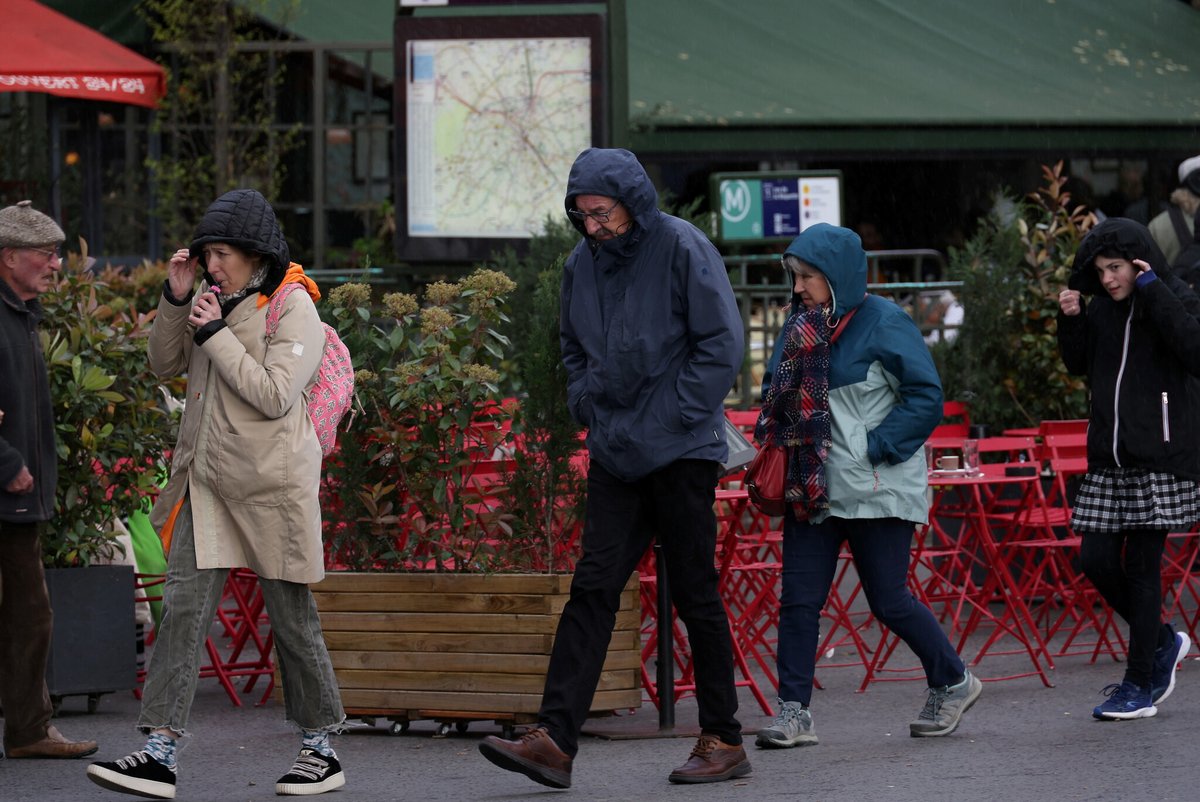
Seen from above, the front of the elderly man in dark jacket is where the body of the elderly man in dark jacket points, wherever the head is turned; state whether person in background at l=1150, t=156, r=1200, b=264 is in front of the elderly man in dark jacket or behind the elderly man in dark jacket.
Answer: in front

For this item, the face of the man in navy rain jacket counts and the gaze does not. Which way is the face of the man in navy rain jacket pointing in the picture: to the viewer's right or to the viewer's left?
to the viewer's left

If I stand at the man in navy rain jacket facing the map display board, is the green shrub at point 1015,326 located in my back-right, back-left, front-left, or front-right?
front-right

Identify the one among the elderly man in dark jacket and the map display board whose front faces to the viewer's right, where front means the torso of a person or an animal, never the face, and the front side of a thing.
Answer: the elderly man in dark jacket

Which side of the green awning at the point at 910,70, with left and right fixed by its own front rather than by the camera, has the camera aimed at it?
front

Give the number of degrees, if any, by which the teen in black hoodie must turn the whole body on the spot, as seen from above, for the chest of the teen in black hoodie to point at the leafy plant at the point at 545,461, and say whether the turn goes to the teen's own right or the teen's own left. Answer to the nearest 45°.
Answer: approximately 45° to the teen's own right

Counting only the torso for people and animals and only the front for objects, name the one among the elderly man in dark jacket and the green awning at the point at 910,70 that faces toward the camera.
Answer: the green awning

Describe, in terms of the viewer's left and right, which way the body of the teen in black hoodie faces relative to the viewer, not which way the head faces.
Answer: facing the viewer and to the left of the viewer

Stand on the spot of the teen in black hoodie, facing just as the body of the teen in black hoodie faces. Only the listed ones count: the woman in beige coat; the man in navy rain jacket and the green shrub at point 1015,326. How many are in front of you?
2

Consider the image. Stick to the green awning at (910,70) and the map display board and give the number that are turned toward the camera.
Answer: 2

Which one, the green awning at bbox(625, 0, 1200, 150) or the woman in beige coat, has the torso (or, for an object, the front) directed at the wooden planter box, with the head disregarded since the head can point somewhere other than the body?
the green awning

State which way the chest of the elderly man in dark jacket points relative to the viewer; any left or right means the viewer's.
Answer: facing to the right of the viewer

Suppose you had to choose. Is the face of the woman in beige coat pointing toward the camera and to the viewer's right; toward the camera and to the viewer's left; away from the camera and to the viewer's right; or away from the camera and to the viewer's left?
toward the camera and to the viewer's left

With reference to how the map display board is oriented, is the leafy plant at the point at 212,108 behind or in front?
behind

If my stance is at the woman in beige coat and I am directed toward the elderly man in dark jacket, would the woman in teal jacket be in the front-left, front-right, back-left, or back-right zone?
back-right

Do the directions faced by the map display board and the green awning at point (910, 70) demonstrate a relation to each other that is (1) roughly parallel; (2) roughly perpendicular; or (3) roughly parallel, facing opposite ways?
roughly parallel

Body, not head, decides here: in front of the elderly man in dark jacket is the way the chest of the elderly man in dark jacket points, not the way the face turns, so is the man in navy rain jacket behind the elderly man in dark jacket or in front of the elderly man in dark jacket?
in front
